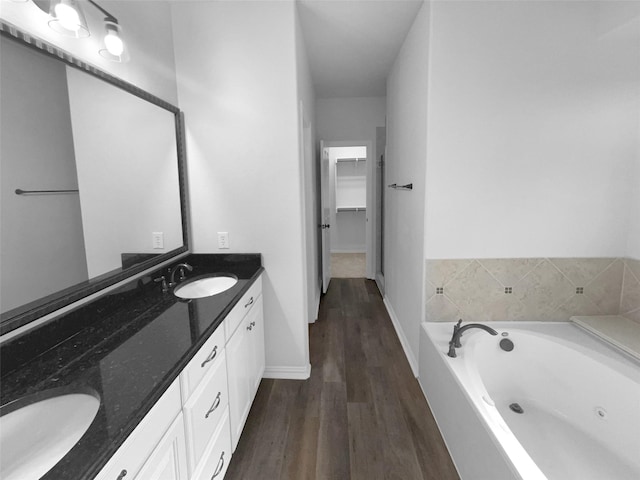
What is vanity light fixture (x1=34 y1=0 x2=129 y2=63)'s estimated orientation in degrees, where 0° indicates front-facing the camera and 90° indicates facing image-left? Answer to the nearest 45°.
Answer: approximately 315°

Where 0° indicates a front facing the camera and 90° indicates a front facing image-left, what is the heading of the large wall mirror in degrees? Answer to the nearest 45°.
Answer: approximately 315°

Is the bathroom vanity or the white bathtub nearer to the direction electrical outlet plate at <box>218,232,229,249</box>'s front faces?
the bathroom vanity
